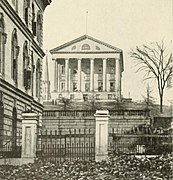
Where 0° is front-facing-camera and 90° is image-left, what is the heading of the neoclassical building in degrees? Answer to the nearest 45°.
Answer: approximately 0°
